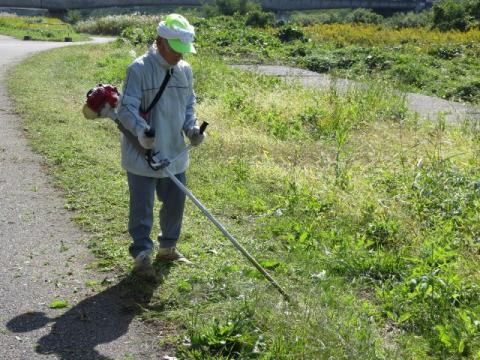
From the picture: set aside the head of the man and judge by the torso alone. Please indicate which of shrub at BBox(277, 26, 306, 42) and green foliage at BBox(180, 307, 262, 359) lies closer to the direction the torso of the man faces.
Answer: the green foliage

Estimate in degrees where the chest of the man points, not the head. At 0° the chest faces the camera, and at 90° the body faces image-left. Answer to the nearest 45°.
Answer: approximately 315°

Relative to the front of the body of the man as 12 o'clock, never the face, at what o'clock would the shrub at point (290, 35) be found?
The shrub is roughly at 8 o'clock from the man.

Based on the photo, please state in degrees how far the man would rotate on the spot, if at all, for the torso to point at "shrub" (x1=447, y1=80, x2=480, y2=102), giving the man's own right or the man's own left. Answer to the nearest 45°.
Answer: approximately 90° to the man's own left

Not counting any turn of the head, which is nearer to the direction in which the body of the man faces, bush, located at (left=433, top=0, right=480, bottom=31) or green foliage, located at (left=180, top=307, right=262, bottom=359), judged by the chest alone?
the green foliage

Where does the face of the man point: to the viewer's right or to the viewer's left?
to the viewer's right

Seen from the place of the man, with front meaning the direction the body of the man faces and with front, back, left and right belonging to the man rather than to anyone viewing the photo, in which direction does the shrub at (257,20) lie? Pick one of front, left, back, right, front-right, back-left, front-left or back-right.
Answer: back-left
